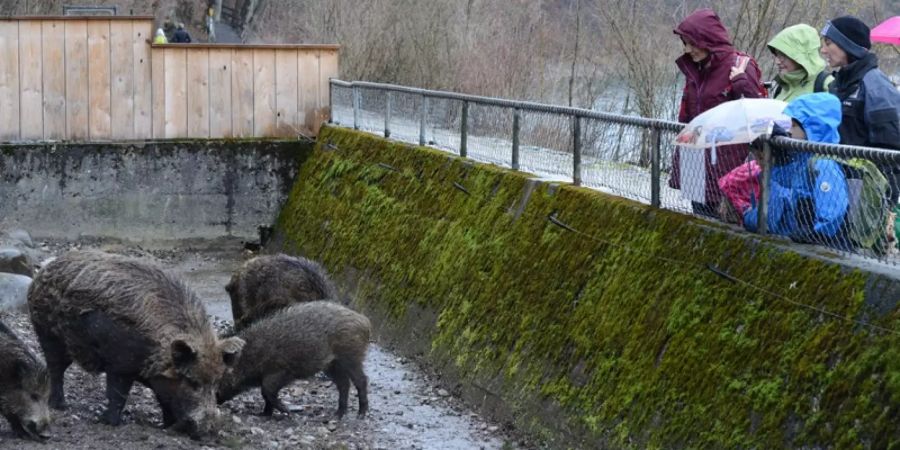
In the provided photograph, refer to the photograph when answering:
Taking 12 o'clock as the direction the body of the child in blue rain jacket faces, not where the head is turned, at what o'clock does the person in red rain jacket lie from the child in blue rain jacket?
The person in red rain jacket is roughly at 2 o'clock from the child in blue rain jacket.

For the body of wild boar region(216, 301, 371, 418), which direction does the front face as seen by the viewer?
to the viewer's left

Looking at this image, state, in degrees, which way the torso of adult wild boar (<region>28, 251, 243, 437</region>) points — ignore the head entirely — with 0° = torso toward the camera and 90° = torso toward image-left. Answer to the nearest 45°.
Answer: approximately 315°

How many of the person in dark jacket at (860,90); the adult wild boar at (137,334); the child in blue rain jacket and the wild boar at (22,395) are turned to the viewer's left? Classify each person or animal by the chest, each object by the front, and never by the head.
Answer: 2

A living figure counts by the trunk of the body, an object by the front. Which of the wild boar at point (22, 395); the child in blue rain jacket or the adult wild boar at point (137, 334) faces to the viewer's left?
the child in blue rain jacket

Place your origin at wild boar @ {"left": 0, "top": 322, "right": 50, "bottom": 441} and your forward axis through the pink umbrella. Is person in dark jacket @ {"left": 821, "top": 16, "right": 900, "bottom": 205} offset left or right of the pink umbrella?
right

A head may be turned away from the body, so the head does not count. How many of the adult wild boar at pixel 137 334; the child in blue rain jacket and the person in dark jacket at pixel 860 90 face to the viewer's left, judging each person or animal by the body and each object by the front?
2

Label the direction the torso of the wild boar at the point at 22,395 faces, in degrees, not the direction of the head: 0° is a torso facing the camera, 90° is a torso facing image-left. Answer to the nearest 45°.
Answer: approximately 315°

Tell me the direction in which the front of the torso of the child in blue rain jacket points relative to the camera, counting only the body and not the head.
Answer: to the viewer's left

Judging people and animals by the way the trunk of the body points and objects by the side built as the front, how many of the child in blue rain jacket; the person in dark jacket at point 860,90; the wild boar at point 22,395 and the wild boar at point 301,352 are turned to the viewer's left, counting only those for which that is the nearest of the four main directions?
3

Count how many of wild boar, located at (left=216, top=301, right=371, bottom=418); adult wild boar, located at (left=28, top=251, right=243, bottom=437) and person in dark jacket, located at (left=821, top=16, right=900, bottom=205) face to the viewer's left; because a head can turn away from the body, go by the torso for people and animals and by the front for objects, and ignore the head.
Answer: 2

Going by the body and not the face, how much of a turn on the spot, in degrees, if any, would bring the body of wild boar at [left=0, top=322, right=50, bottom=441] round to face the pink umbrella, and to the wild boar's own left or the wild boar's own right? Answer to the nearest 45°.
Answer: approximately 45° to the wild boar's own left

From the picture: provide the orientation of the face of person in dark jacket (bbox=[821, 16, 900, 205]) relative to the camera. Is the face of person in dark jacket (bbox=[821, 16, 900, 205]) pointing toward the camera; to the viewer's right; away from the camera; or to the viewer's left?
to the viewer's left
